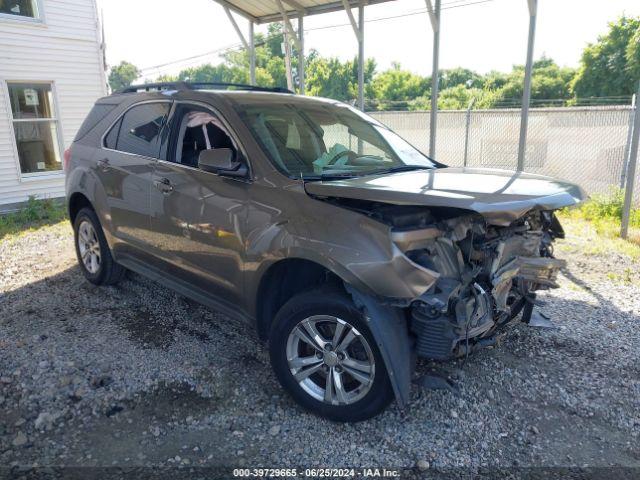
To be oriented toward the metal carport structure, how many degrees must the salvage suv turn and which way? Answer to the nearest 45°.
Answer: approximately 135° to its left

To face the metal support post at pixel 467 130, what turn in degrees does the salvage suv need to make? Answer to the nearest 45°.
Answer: approximately 135° to its left

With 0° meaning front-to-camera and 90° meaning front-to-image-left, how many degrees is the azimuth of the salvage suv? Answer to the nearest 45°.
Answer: approximately 315°

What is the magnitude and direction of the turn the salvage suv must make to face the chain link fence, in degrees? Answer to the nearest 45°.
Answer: approximately 90° to its left

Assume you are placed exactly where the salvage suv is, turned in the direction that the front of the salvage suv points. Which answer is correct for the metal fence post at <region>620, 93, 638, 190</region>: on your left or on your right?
on your left

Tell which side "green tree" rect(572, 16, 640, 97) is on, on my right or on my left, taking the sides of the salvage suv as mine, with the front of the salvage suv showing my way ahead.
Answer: on my left
